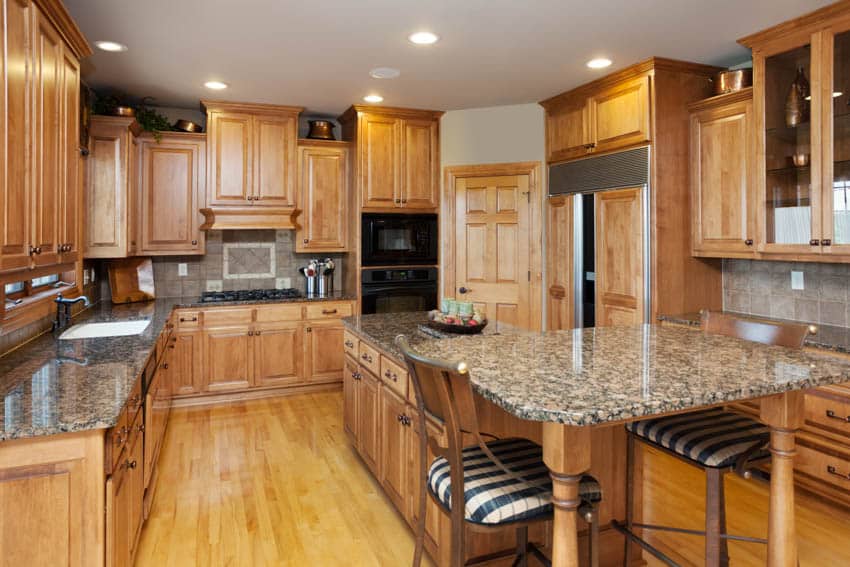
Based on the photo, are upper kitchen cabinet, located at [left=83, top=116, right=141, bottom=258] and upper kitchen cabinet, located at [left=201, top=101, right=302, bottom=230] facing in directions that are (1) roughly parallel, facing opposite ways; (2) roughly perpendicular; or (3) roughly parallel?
roughly perpendicular

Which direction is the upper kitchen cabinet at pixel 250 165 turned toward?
toward the camera

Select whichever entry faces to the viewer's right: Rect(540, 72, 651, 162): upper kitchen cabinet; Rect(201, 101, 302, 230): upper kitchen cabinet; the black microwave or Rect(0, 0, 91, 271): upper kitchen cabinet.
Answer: Rect(0, 0, 91, 271): upper kitchen cabinet

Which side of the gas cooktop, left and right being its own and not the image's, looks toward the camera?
front

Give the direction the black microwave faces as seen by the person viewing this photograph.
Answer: facing the viewer

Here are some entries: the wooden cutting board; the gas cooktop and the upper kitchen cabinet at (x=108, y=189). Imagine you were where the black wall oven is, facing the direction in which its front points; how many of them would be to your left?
0

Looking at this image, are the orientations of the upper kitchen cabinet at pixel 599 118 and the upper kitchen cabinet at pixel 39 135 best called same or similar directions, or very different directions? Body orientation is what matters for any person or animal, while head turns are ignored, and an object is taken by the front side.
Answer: very different directions

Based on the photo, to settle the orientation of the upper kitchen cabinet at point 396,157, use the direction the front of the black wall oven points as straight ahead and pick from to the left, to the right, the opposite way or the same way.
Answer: the same way

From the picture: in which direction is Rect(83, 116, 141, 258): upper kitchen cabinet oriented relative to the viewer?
to the viewer's right

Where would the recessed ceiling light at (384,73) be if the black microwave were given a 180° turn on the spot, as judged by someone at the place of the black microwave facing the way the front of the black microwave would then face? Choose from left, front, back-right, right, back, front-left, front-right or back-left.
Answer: back

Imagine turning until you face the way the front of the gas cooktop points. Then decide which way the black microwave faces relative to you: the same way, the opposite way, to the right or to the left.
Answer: the same way

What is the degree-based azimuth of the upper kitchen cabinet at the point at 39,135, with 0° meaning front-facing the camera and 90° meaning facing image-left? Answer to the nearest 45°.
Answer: approximately 270°

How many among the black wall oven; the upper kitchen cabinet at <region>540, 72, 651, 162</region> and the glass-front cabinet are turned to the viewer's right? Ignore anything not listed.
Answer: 0

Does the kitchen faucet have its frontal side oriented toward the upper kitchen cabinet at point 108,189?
no

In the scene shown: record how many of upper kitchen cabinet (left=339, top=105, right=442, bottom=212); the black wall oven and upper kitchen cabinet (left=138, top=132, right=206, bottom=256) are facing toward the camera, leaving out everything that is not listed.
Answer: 3

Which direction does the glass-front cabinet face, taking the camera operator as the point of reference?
facing the viewer and to the left of the viewer

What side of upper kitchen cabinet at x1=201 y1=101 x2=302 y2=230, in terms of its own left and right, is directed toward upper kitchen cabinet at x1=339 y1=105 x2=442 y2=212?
left
